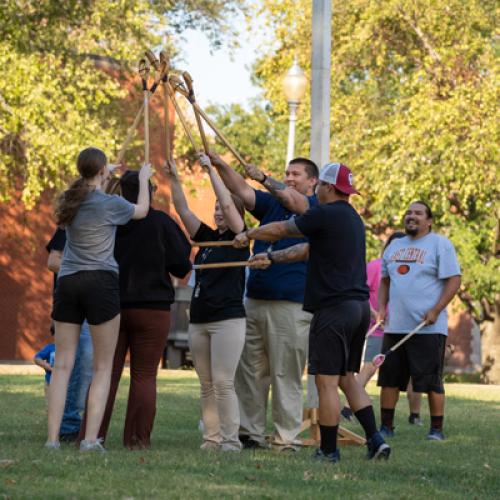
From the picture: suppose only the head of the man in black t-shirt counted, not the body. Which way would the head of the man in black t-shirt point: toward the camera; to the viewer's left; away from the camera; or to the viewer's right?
to the viewer's left

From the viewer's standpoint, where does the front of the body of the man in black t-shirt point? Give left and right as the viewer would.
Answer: facing away from the viewer and to the left of the viewer

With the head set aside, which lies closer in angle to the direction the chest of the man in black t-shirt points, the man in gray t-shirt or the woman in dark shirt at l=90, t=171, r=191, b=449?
the woman in dark shirt

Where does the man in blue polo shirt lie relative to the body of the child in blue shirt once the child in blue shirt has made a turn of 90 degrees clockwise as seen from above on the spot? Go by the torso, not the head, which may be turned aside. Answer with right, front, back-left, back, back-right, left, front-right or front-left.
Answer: front-left

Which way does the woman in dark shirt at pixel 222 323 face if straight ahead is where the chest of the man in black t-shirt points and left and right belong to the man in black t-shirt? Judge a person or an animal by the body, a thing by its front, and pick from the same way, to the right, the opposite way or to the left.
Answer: to the left

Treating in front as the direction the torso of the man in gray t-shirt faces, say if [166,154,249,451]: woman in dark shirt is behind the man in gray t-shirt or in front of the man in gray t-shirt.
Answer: in front

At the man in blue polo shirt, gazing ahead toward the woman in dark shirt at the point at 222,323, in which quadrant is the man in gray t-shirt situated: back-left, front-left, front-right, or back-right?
back-right

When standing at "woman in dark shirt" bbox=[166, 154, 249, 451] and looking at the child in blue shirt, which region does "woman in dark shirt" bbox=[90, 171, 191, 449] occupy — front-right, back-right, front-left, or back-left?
front-left

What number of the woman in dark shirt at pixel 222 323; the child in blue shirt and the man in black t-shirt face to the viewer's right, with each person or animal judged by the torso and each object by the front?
1

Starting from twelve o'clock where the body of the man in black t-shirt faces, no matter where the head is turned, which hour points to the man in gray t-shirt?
The man in gray t-shirt is roughly at 2 o'clock from the man in black t-shirt.

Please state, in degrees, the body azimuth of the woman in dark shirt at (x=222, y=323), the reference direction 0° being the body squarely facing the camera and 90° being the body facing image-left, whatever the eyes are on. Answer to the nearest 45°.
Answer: approximately 45°

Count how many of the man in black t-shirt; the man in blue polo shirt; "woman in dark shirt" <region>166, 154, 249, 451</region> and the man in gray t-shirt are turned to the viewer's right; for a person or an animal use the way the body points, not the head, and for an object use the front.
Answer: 0

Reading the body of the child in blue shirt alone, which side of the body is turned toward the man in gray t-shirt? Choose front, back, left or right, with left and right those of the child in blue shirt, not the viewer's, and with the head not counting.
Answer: front

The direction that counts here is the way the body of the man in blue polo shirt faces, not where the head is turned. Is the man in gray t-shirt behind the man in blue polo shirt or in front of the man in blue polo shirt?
behind

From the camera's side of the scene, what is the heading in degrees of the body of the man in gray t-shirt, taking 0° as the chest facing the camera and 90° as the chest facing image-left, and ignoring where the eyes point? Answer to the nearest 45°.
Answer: approximately 45°

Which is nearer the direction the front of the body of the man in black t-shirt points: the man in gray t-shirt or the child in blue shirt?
the child in blue shirt

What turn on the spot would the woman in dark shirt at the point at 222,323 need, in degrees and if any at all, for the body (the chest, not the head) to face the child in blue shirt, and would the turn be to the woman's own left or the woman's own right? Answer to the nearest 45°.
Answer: approximately 90° to the woman's own right

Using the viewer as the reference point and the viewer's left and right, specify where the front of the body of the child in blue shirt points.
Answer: facing to the right of the viewer
